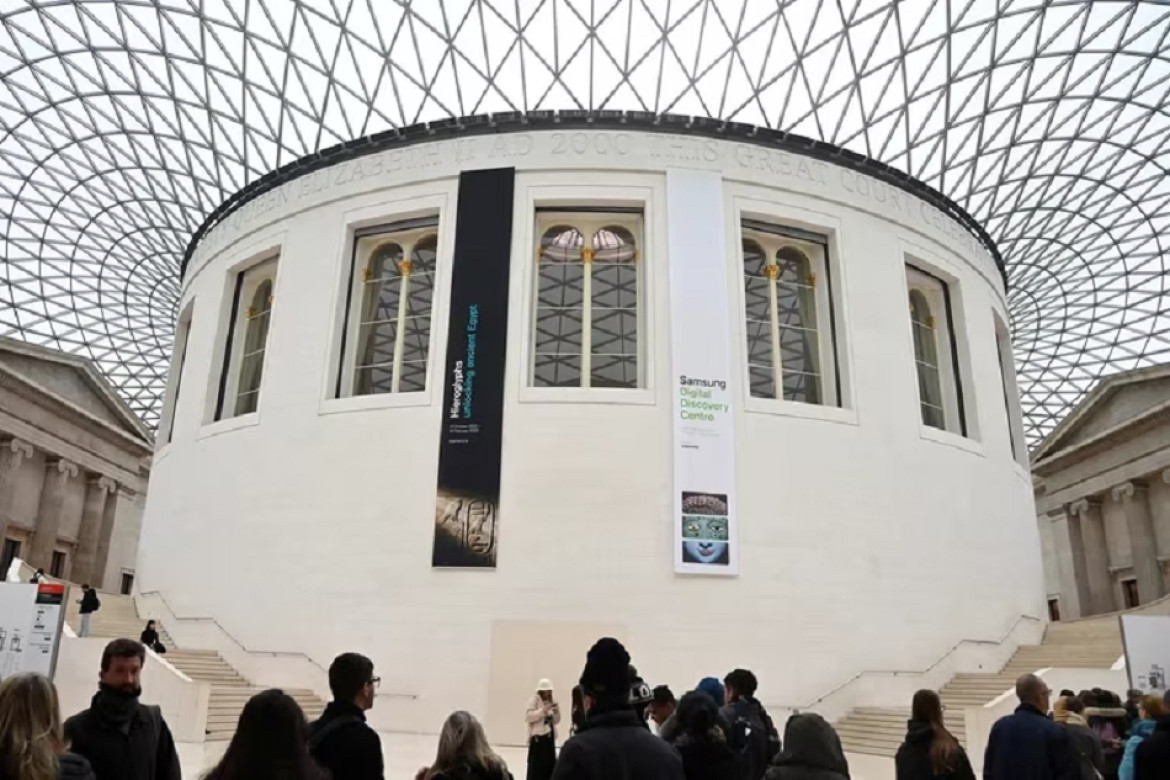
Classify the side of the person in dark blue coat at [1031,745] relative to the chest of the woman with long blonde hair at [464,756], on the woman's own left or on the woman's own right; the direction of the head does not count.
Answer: on the woman's own right

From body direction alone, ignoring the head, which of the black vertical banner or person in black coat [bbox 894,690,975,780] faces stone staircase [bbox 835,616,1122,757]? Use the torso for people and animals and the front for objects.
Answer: the person in black coat

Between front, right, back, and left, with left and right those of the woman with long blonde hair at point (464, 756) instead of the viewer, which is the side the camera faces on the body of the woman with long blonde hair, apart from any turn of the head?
back

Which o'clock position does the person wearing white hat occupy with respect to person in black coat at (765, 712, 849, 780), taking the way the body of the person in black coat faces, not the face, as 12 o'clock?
The person wearing white hat is roughly at 11 o'clock from the person in black coat.

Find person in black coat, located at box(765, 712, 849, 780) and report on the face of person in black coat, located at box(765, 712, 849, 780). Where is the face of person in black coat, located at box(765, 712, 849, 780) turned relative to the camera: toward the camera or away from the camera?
away from the camera

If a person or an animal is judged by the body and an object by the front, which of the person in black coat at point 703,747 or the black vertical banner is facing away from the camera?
the person in black coat

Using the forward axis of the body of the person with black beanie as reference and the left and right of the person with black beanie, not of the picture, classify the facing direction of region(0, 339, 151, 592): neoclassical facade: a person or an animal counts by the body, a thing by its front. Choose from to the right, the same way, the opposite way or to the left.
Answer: to the right

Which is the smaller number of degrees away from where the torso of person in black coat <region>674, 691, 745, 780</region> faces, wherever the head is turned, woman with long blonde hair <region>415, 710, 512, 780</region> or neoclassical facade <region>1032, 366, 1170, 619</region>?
the neoclassical facade

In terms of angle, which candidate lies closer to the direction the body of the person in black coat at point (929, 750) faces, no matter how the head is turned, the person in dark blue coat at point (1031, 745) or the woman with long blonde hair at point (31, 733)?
the person in dark blue coat

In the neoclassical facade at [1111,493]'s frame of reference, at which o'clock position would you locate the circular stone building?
The circular stone building is roughly at 11 o'clock from the neoclassical facade.

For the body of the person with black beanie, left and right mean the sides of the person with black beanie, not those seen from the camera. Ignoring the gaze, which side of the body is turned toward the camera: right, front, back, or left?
back

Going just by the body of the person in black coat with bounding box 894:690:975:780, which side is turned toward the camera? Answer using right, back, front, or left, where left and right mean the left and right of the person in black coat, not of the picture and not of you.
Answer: back

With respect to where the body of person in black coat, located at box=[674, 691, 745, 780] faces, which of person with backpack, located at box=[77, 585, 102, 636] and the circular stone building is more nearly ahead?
the circular stone building

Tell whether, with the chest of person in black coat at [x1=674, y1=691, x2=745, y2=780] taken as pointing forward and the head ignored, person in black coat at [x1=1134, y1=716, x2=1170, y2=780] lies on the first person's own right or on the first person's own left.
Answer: on the first person's own right

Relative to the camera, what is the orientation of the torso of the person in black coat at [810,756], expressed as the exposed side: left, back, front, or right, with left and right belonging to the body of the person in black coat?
back

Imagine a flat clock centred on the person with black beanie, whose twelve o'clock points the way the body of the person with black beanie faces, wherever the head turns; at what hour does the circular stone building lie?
The circular stone building is roughly at 12 o'clock from the person with black beanie.
